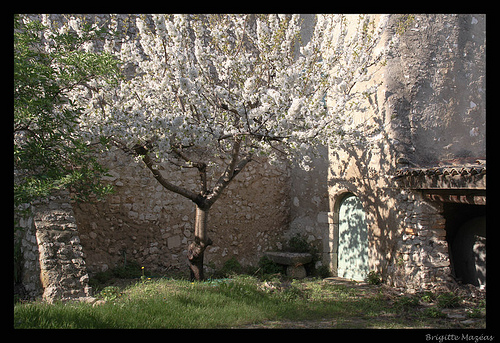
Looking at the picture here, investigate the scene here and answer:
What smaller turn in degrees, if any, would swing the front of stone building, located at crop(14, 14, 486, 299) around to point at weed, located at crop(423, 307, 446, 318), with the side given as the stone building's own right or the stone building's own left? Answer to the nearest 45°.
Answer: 0° — it already faces it

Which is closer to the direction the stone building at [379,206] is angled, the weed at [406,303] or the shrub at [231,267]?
the weed

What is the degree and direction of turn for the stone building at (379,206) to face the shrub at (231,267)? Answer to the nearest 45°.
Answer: approximately 135° to its right

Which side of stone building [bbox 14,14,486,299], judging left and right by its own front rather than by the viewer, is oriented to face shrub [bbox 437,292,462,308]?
front

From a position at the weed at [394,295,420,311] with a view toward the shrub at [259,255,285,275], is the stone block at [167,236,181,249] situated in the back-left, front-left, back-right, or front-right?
front-left

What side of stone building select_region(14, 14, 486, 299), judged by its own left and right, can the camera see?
front
